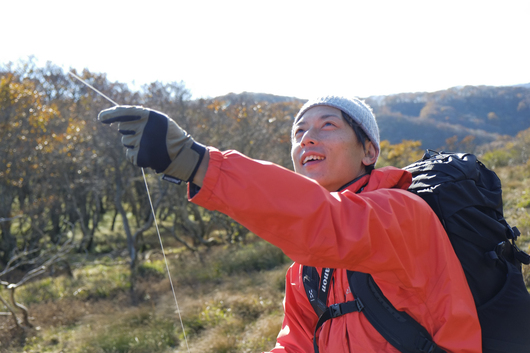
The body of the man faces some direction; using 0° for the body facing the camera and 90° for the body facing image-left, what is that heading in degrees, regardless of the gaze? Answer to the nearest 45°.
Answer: approximately 45°
